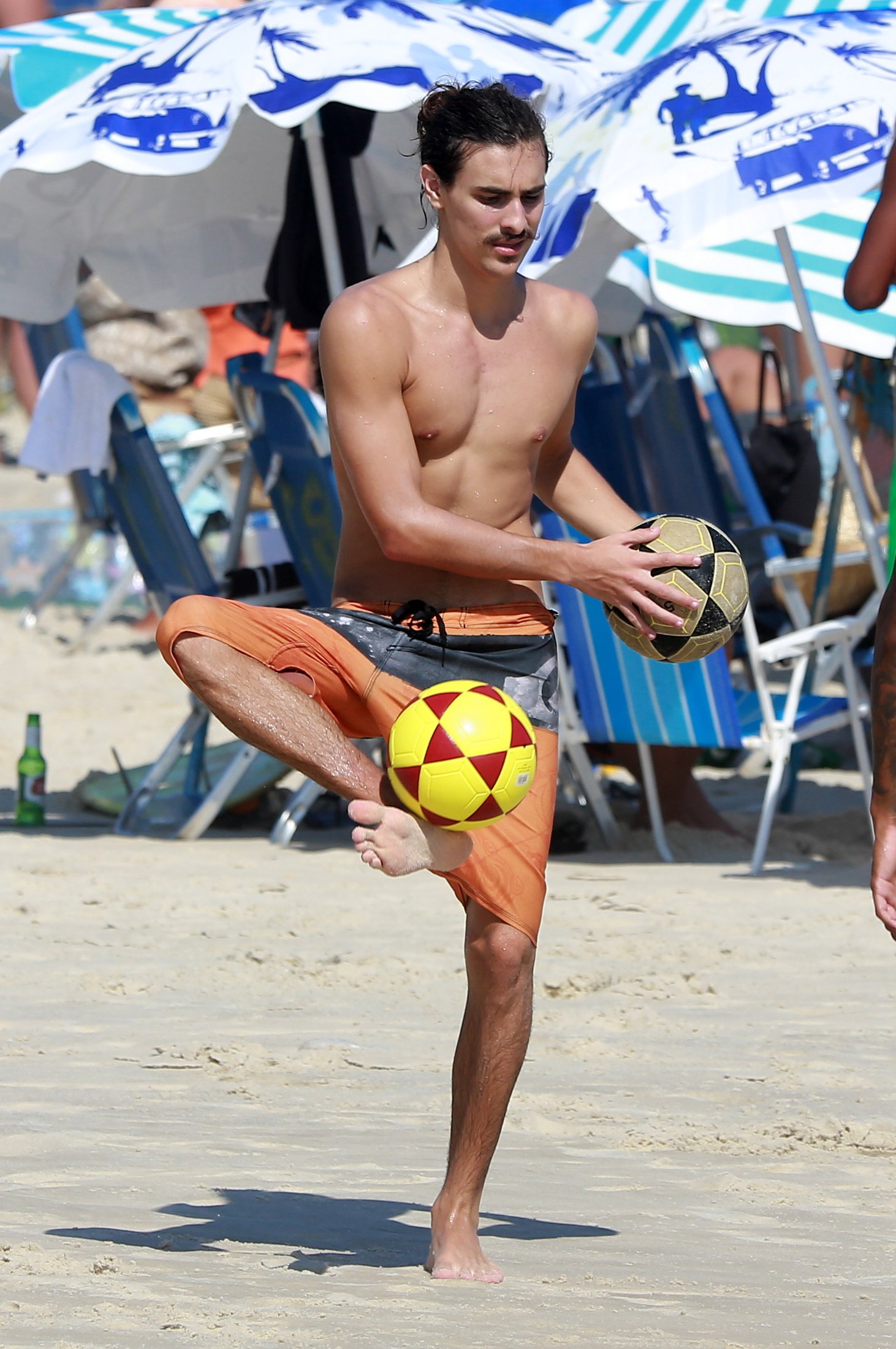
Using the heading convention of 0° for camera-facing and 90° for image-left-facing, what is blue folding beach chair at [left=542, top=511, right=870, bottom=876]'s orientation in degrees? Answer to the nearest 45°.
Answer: approximately 225°

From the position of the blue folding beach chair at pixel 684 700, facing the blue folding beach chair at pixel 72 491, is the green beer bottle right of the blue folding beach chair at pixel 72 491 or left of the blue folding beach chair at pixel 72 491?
left

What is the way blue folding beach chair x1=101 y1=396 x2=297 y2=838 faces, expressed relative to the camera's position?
facing away from the viewer and to the right of the viewer

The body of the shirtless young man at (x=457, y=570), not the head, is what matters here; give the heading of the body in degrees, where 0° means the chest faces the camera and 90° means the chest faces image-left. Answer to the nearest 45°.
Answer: approximately 315°

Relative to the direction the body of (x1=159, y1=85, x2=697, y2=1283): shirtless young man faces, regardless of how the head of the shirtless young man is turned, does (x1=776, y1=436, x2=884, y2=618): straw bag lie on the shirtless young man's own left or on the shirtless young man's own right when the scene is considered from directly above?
on the shirtless young man's own left

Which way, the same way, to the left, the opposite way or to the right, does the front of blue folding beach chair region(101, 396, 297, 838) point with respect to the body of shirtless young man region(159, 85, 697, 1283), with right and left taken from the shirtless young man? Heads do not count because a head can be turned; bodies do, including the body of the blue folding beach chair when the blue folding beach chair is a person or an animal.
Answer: to the left
